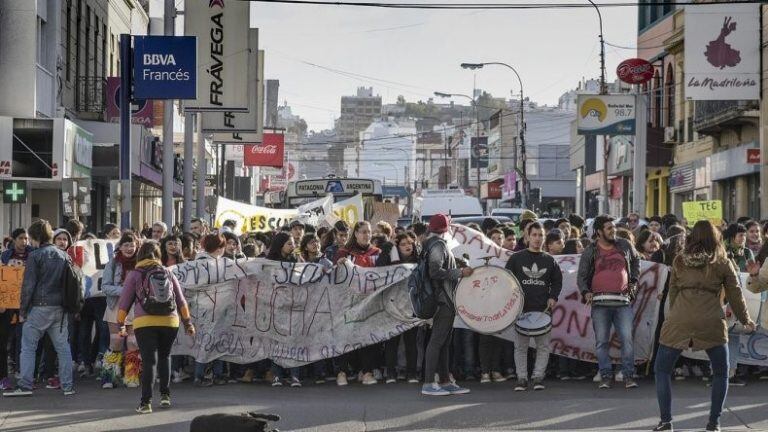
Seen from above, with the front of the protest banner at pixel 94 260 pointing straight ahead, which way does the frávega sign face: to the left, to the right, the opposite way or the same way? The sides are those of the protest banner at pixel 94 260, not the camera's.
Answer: the same way

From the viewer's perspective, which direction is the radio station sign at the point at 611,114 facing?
toward the camera

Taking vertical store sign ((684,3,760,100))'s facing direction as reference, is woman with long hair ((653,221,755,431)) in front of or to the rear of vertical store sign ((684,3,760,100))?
in front

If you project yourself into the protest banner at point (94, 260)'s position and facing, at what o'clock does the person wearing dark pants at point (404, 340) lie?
The person wearing dark pants is roughly at 10 o'clock from the protest banner.

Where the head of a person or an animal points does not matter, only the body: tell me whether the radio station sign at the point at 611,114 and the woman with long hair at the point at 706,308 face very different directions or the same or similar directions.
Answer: very different directions

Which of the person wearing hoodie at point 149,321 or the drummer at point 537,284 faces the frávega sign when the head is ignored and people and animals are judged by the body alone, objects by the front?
the person wearing hoodie

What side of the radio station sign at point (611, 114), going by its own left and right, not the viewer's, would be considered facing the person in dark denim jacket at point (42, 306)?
front

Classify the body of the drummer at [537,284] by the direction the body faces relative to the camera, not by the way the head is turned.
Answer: toward the camera

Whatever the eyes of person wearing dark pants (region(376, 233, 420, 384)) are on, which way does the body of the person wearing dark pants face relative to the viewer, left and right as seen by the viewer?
facing the viewer

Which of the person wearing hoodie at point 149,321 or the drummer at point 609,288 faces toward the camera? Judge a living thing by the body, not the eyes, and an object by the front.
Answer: the drummer

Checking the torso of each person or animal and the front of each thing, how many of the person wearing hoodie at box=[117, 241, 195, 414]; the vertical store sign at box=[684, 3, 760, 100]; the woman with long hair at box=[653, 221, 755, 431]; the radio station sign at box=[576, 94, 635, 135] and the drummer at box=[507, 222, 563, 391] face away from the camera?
2

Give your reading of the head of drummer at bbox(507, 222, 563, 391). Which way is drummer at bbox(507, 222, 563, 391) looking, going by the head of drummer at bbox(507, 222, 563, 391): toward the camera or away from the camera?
toward the camera

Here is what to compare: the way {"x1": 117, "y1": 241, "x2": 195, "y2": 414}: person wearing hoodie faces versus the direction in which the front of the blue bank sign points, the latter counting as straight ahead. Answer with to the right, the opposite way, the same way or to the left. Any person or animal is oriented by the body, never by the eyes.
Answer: the opposite way
